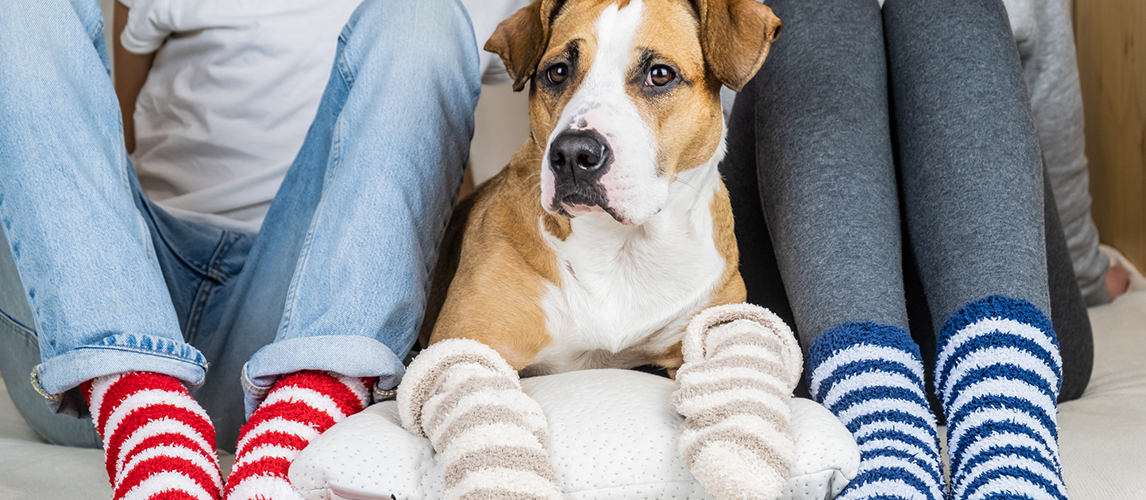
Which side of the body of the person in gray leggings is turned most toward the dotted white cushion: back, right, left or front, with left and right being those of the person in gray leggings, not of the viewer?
front

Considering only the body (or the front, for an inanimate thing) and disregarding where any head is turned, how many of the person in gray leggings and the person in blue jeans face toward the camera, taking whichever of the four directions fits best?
2

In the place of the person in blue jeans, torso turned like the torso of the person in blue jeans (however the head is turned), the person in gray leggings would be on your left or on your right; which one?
on your left

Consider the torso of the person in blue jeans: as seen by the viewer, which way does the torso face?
toward the camera

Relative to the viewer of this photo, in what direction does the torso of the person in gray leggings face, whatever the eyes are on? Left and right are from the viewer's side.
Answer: facing the viewer
